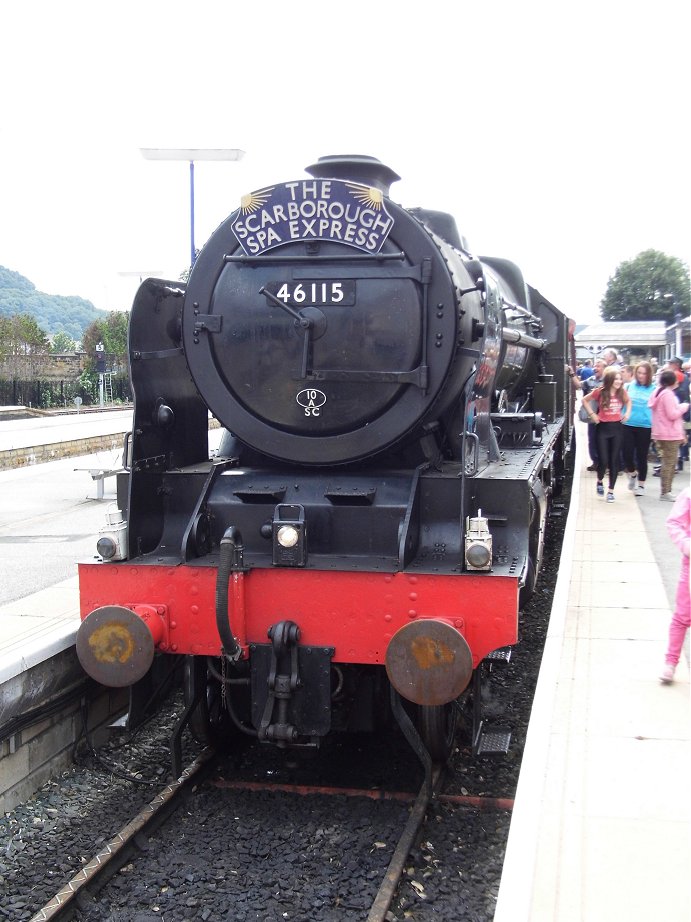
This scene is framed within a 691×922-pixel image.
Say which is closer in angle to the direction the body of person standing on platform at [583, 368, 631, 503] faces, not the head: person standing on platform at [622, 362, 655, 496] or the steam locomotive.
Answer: the steam locomotive

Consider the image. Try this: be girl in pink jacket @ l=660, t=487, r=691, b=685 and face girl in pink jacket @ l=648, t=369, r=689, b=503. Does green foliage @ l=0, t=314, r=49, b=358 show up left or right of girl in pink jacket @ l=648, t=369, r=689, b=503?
left

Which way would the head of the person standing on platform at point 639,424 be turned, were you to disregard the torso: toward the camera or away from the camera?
toward the camera

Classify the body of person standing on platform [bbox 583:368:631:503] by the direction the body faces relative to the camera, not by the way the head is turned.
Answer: toward the camera

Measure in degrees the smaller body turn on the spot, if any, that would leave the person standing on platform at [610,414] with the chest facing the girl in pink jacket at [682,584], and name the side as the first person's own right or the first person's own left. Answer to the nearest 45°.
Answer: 0° — they already face them

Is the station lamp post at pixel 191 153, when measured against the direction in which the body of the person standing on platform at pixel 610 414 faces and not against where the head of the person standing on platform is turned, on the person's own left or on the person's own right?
on the person's own right
